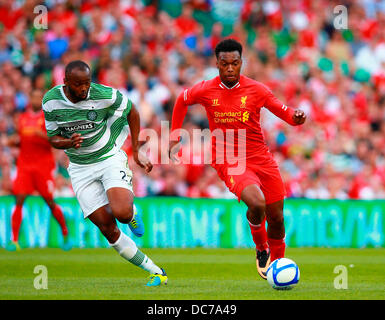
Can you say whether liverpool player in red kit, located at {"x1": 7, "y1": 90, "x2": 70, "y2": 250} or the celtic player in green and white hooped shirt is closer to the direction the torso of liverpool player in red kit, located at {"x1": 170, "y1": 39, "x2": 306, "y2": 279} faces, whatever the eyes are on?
the celtic player in green and white hooped shirt

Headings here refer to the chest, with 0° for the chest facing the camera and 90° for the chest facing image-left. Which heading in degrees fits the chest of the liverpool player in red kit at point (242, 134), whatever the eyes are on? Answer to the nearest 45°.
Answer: approximately 0°

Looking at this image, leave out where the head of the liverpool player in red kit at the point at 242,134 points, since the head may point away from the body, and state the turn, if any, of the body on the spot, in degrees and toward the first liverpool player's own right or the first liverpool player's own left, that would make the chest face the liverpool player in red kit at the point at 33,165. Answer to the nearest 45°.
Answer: approximately 135° to the first liverpool player's own right

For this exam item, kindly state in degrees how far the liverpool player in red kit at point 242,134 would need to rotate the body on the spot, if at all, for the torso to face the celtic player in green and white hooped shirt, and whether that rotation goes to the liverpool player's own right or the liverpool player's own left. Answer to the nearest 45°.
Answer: approximately 90° to the liverpool player's own right
